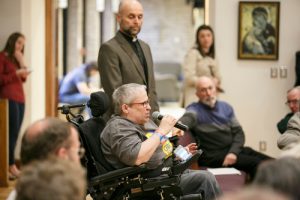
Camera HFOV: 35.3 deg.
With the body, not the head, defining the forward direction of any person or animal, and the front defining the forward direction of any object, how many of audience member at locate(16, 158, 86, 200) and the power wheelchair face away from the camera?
1

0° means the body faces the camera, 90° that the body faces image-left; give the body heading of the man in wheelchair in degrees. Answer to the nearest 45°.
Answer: approximately 270°

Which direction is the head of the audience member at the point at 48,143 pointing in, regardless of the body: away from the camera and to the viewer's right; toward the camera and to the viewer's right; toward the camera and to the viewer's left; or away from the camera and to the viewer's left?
away from the camera and to the viewer's right

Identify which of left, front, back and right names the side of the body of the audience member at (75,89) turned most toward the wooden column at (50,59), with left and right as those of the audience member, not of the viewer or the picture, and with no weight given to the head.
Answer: right

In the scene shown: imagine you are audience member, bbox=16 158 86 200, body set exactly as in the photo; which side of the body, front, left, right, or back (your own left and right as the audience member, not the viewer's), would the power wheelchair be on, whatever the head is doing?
front

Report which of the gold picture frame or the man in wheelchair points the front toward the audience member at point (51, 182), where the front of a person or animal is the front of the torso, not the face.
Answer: the gold picture frame

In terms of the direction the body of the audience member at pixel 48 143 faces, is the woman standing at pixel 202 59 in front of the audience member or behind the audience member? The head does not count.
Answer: in front

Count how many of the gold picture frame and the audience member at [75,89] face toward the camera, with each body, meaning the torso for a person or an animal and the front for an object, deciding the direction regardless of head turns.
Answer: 1

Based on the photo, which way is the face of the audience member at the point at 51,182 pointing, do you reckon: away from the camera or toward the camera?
away from the camera

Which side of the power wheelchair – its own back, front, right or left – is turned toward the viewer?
right

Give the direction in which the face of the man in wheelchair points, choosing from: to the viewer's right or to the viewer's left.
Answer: to the viewer's right
